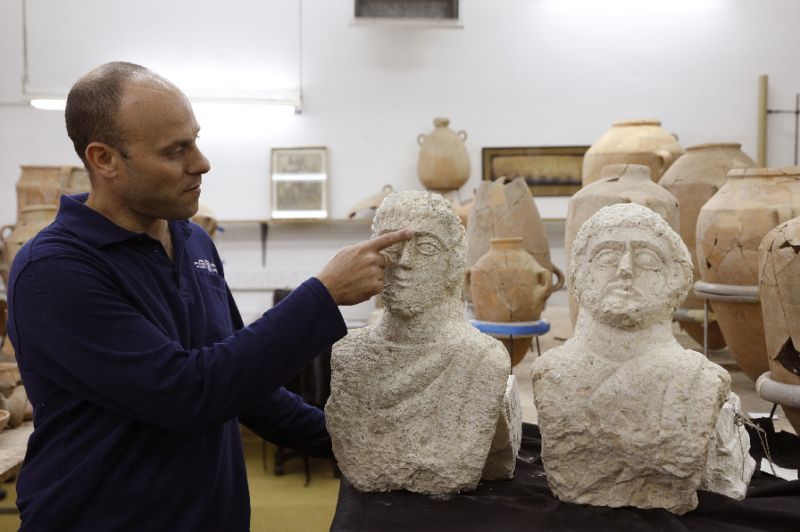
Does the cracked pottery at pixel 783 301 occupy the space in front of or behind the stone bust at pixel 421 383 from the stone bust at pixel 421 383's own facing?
behind

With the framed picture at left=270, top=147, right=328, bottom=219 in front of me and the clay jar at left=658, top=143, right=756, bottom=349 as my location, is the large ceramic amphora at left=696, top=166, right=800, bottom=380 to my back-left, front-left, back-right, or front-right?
back-left

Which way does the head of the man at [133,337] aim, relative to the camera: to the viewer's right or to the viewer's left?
to the viewer's right

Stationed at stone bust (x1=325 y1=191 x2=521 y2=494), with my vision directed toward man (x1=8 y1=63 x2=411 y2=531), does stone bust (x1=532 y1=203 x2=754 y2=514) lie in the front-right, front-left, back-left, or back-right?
back-left

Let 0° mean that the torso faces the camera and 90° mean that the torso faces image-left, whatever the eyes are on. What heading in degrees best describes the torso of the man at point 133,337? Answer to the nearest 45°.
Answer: approximately 315°

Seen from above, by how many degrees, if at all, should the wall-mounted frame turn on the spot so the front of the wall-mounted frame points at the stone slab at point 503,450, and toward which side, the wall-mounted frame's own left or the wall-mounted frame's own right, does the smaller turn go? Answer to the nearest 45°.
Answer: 0° — it already faces it

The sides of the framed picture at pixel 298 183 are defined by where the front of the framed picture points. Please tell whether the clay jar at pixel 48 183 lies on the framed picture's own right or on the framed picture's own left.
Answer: on the framed picture's own right

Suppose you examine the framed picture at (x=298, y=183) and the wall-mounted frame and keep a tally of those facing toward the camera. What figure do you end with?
2

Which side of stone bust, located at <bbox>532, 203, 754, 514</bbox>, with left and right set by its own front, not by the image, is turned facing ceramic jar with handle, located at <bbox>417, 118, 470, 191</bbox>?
back
